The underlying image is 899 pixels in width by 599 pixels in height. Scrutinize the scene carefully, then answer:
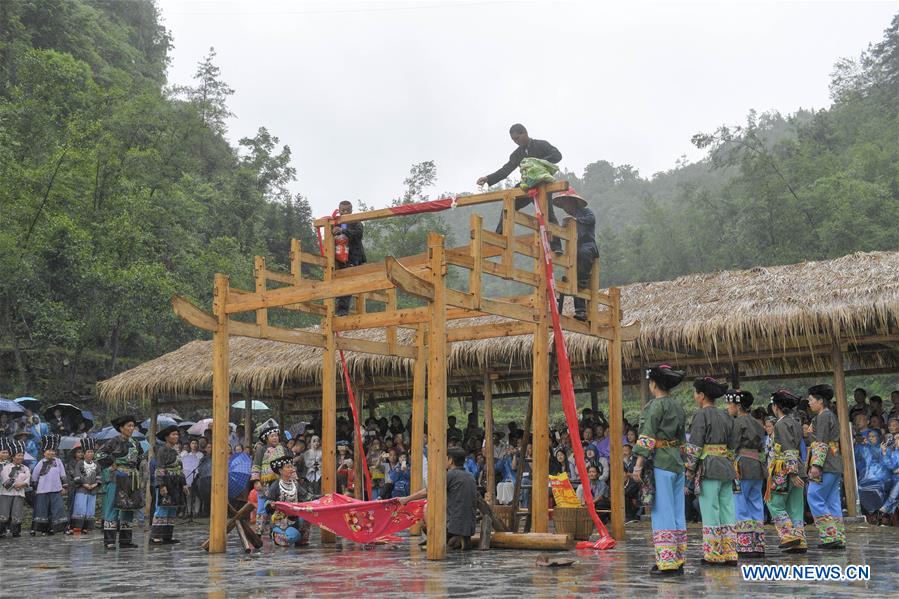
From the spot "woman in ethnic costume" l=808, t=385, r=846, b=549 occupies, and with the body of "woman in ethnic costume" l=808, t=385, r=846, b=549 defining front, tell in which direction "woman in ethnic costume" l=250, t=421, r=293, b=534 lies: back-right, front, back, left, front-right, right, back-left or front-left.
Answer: front

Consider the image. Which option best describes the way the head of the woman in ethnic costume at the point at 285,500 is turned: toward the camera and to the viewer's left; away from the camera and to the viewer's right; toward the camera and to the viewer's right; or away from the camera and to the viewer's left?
toward the camera and to the viewer's right

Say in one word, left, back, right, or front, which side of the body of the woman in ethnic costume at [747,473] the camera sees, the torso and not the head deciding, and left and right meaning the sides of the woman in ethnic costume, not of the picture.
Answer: left

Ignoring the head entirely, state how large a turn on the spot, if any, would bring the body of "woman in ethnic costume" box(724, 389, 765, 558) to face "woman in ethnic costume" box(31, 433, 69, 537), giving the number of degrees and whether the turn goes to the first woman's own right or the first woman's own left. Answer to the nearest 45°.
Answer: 0° — they already face them

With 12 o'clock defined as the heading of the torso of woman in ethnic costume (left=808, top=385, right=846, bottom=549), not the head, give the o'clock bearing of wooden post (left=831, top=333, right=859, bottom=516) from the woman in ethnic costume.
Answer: The wooden post is roughly at 3 o'clock from the woman in ethnic costume.

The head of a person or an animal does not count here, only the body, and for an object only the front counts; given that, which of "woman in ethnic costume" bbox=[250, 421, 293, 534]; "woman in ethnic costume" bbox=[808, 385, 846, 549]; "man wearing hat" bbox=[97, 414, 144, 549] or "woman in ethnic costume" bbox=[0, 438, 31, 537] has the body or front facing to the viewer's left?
"woman in ethnic costume" bbox=[808, 385, 846, 549]

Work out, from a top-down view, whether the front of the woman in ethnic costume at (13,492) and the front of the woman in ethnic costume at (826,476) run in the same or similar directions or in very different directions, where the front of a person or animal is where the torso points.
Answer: very different directions

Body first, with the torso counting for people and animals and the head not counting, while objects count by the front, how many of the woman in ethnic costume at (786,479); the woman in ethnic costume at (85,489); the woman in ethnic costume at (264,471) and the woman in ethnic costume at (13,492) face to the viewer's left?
1

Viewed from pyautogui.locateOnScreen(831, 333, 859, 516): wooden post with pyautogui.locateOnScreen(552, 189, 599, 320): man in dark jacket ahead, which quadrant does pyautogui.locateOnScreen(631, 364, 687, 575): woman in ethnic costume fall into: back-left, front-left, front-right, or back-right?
front-left

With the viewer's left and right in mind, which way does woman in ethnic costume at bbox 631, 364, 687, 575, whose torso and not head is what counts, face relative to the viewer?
facing away from the viewer and to the left of the viewer

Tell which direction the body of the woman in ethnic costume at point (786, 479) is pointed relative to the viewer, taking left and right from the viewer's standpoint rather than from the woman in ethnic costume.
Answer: facing to the left of the viewer

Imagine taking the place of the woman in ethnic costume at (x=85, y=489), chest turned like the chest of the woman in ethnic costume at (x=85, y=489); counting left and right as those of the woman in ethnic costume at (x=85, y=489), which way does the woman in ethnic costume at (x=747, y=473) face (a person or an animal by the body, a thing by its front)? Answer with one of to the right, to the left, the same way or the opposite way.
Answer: the opposite way

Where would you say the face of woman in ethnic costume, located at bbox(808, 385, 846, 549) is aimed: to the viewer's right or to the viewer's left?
to the viewer's left

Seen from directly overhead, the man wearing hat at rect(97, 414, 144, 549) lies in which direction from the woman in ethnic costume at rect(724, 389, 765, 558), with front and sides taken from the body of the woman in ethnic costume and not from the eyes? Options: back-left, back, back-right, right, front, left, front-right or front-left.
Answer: front

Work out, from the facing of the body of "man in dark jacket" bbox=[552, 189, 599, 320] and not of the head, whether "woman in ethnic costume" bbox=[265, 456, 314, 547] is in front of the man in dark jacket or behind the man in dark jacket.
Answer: in front
